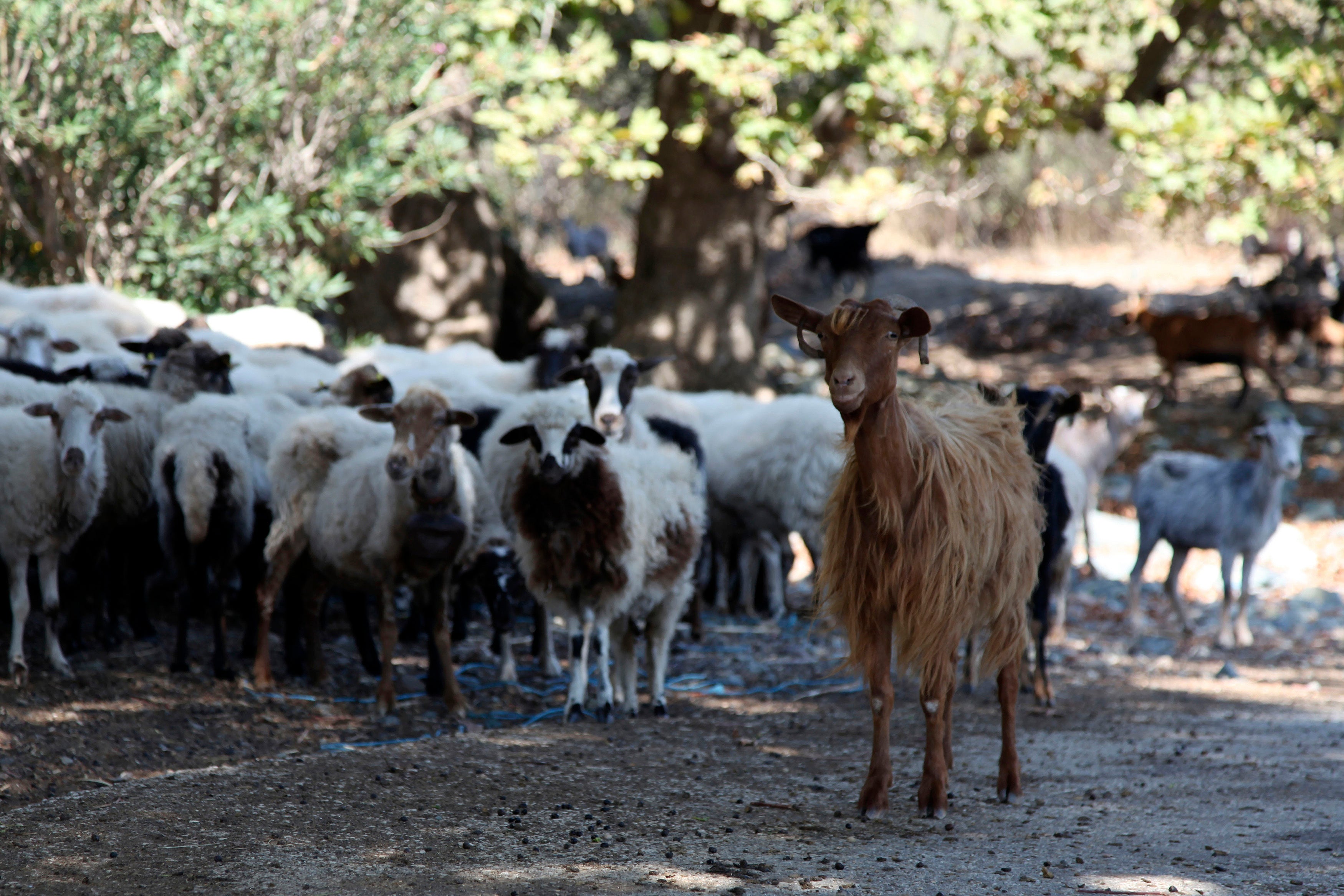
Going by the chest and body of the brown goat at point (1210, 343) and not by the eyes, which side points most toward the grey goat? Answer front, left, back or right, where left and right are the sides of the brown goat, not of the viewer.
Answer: left

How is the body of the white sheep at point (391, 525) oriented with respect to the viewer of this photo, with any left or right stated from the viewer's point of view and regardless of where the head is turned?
facing the viewer and to the right of the viewer

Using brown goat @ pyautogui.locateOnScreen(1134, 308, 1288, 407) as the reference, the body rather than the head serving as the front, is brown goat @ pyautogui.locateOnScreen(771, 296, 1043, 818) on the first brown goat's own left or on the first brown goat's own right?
on the first brown goat's own left

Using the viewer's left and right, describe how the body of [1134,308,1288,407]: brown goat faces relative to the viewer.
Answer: facing to the left of the viewer

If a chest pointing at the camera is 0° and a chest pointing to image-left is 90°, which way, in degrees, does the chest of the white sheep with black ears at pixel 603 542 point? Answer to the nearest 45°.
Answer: approximately 45°
